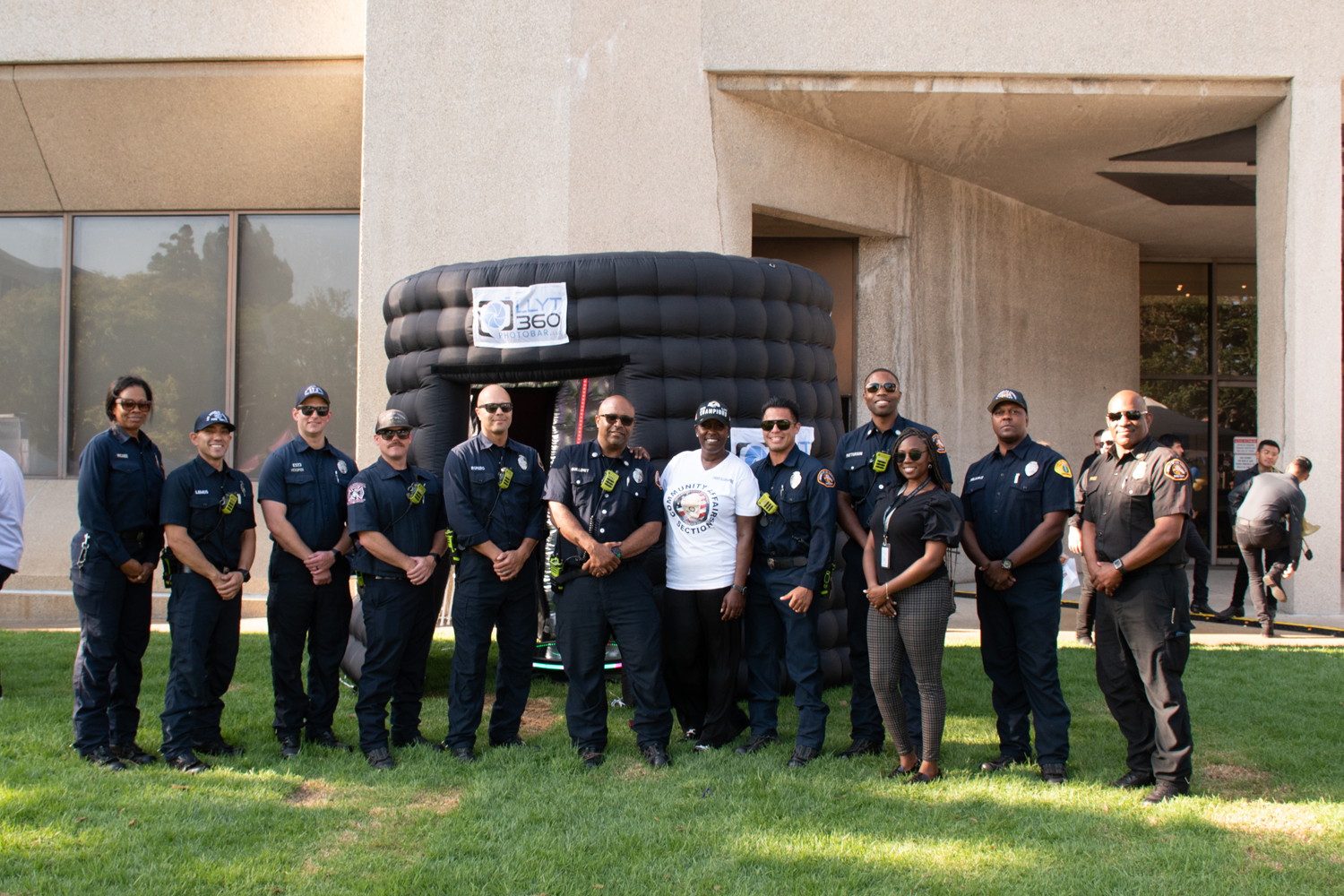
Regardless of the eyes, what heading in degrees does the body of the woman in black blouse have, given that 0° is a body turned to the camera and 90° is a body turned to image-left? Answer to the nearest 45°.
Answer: approximately 45°

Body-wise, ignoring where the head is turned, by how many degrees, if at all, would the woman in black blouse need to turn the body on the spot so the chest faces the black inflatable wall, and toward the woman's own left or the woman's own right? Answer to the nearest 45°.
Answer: approximately 90° to the woman's own right
